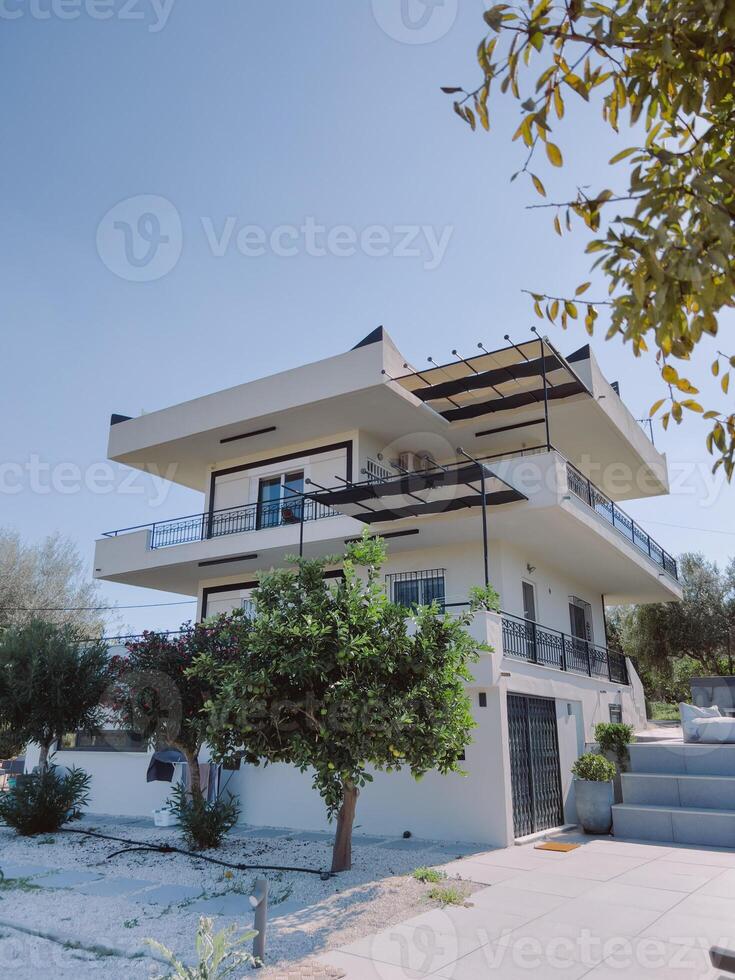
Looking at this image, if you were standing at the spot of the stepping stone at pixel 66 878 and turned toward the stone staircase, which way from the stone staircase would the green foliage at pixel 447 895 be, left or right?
right

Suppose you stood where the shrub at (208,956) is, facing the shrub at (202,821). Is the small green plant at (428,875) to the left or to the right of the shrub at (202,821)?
right
